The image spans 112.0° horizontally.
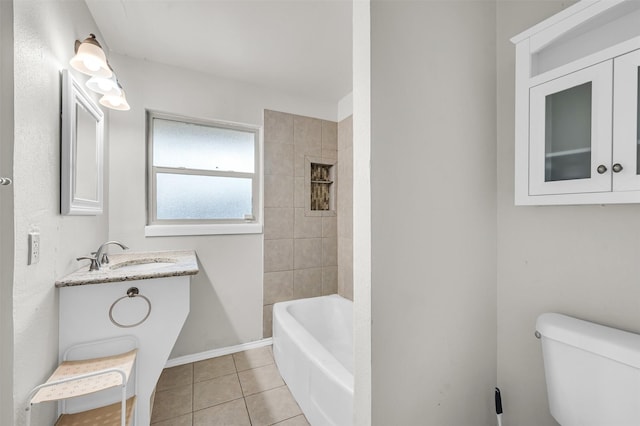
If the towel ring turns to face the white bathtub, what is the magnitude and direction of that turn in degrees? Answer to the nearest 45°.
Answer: approximately 90° to its left

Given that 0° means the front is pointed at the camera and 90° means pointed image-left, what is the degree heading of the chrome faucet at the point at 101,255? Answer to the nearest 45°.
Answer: approximately 270°

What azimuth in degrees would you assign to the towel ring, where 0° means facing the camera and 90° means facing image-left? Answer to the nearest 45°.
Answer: approximately 0°

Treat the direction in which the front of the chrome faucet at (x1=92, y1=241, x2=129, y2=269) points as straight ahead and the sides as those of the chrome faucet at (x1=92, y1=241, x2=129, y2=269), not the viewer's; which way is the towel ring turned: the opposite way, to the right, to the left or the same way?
to the right

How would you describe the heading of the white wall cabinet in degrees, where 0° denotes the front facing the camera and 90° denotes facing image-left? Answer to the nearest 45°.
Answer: approximately 45°

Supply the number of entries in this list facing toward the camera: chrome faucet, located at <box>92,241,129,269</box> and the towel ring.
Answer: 1

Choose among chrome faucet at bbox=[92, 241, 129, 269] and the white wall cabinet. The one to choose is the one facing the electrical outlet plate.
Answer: the white wall cabinet
